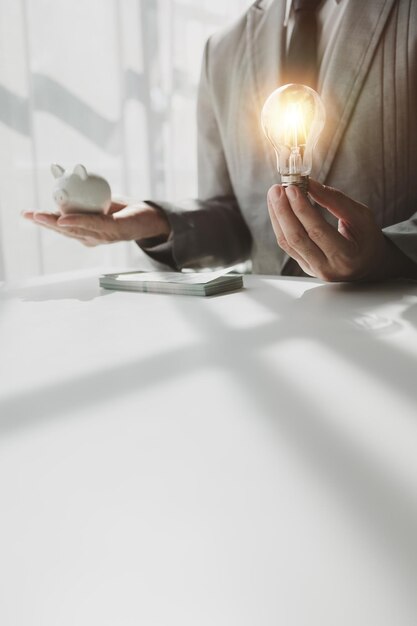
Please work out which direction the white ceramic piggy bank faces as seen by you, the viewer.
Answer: facing the viewer and to the left of the viewer
